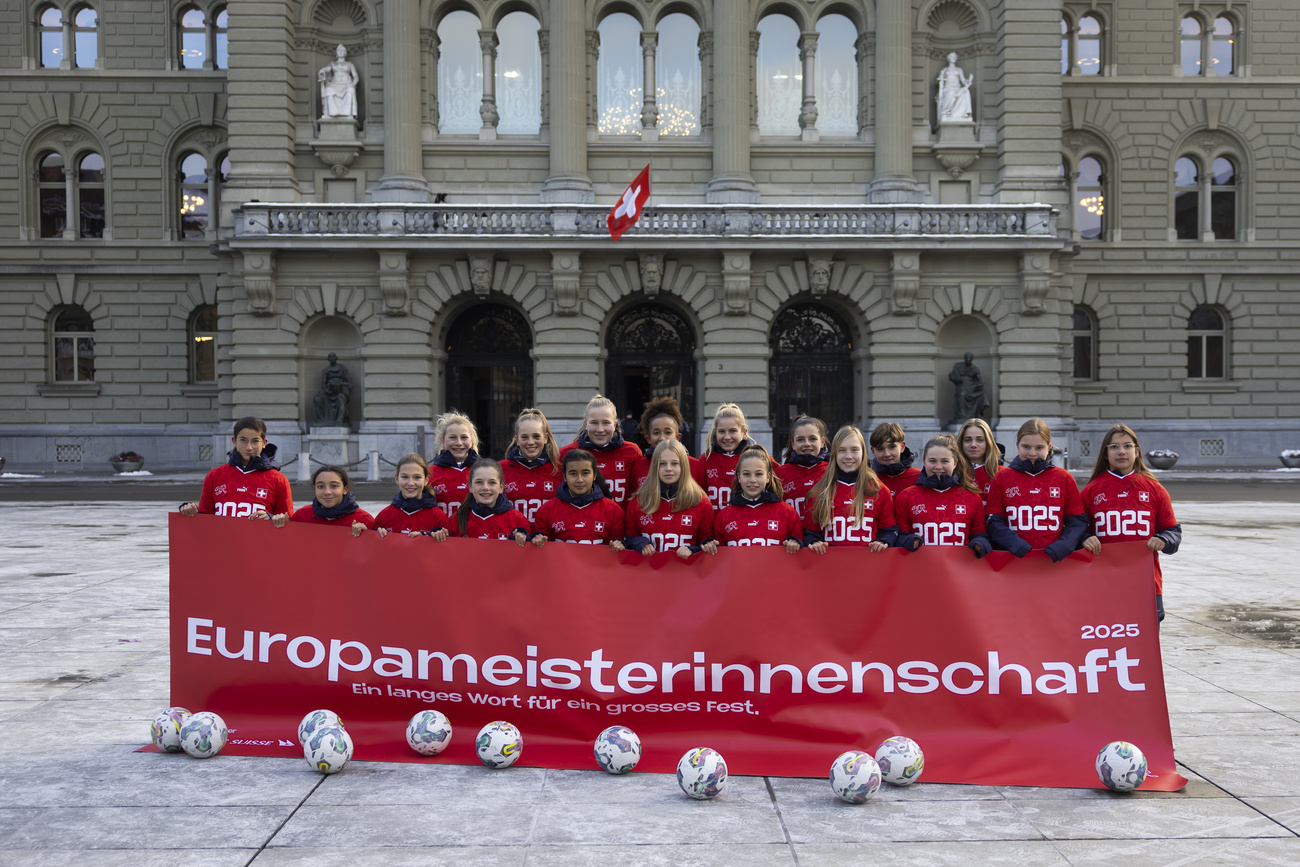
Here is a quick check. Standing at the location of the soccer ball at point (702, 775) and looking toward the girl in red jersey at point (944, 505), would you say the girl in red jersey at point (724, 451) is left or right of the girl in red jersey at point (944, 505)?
left

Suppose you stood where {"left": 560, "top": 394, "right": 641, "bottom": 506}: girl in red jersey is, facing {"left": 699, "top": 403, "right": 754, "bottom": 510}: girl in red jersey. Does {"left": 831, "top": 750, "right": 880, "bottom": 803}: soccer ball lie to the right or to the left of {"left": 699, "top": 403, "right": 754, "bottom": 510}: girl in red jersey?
right

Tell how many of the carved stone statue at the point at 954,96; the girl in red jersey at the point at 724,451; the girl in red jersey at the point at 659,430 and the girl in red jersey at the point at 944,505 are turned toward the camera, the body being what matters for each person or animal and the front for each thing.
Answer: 4

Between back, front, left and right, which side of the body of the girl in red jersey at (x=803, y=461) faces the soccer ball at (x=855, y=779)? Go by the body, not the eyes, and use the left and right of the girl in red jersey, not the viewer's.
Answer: front

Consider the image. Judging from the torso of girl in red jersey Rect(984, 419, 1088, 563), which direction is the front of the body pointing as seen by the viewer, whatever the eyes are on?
toward the camera

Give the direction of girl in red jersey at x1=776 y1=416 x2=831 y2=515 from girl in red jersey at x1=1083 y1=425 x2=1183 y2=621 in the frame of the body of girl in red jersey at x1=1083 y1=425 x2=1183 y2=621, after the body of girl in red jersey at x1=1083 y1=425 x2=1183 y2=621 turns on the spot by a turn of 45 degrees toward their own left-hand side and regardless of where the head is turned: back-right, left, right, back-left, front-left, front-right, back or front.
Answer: back-right

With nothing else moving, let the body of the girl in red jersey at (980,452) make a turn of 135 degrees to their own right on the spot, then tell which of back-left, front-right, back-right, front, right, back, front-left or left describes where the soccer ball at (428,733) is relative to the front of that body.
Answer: left

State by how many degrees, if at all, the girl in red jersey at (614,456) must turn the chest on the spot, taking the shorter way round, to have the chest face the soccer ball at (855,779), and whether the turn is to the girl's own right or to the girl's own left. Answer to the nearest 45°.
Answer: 0° — they already face it

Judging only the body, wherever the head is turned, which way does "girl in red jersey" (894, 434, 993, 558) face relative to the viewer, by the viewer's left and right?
facing the viewer

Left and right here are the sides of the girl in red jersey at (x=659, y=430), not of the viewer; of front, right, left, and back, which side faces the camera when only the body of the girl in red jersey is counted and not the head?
front

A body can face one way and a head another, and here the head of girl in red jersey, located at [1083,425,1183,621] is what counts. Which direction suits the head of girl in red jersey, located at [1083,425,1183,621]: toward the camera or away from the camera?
toward the camera

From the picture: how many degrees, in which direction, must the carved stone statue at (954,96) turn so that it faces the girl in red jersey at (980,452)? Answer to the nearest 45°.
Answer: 0° — it already faces them

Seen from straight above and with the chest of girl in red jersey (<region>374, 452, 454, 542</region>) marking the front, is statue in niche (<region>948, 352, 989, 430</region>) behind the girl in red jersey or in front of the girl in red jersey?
behind

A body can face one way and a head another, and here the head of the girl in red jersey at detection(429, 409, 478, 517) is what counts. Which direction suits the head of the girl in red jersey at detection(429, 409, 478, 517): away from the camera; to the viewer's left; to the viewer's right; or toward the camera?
toward the camera

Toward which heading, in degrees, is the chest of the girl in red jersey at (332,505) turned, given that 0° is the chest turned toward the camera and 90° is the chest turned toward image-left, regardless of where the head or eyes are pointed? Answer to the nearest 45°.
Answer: approximately 0°

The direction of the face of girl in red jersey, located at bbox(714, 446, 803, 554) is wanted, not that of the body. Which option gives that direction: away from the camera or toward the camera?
toward the camera

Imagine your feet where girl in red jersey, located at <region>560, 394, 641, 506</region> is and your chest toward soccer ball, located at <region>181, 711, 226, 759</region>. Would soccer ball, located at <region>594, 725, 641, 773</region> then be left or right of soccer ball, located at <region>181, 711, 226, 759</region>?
left

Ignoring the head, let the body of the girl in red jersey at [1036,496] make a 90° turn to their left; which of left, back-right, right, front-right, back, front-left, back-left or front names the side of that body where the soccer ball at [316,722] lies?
back-right

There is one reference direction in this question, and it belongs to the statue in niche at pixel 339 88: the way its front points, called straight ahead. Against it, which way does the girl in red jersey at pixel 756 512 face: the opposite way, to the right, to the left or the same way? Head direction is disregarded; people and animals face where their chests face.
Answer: the same way

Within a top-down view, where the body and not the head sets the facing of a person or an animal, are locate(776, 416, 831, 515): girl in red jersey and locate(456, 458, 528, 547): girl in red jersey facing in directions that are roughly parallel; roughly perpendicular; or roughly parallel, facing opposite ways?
roughly parallel

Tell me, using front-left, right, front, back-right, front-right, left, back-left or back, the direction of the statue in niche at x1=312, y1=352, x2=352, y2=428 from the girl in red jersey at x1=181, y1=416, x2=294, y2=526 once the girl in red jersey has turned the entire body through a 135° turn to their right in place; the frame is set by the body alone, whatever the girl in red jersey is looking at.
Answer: front-right
